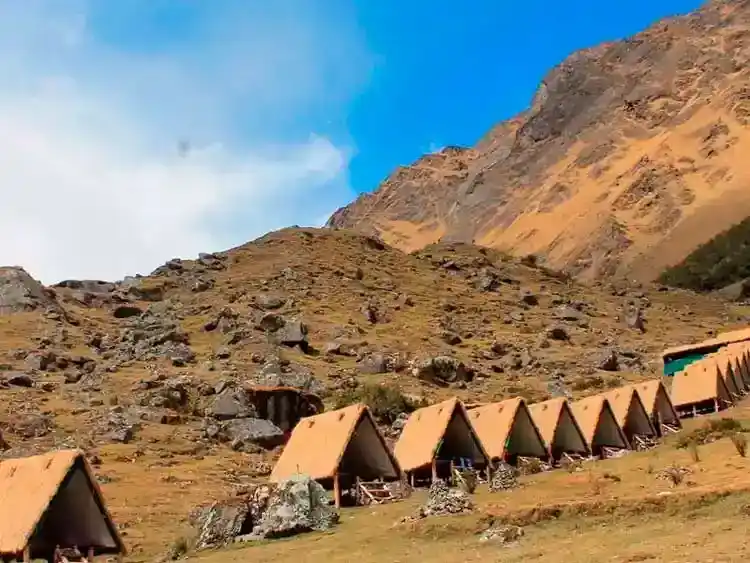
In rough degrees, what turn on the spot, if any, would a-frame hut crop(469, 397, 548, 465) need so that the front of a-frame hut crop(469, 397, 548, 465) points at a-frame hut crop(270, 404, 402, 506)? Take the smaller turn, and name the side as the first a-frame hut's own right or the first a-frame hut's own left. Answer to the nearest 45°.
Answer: approximately 90° to the first a-frame hut's own right

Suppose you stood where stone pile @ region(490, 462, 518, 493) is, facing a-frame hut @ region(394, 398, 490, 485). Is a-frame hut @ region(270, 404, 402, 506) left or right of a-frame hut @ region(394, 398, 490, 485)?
left

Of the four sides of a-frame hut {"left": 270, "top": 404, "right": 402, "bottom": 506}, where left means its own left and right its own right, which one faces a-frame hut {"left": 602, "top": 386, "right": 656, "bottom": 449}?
left

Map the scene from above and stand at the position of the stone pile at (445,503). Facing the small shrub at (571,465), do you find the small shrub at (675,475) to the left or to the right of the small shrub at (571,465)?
right

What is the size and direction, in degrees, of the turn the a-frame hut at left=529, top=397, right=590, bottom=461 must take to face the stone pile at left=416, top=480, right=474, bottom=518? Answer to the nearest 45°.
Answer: approximately 45° to its right

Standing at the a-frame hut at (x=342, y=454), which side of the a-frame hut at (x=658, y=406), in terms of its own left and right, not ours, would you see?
right

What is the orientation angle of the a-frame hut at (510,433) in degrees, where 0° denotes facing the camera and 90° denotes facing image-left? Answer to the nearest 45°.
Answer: approximately 315°

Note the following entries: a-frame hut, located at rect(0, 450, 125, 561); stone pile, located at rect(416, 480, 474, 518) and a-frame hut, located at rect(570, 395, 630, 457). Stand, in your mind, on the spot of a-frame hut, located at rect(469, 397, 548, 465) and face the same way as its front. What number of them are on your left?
1

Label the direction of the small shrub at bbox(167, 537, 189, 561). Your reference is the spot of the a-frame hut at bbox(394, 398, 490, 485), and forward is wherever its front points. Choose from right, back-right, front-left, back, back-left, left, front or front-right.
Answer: right
